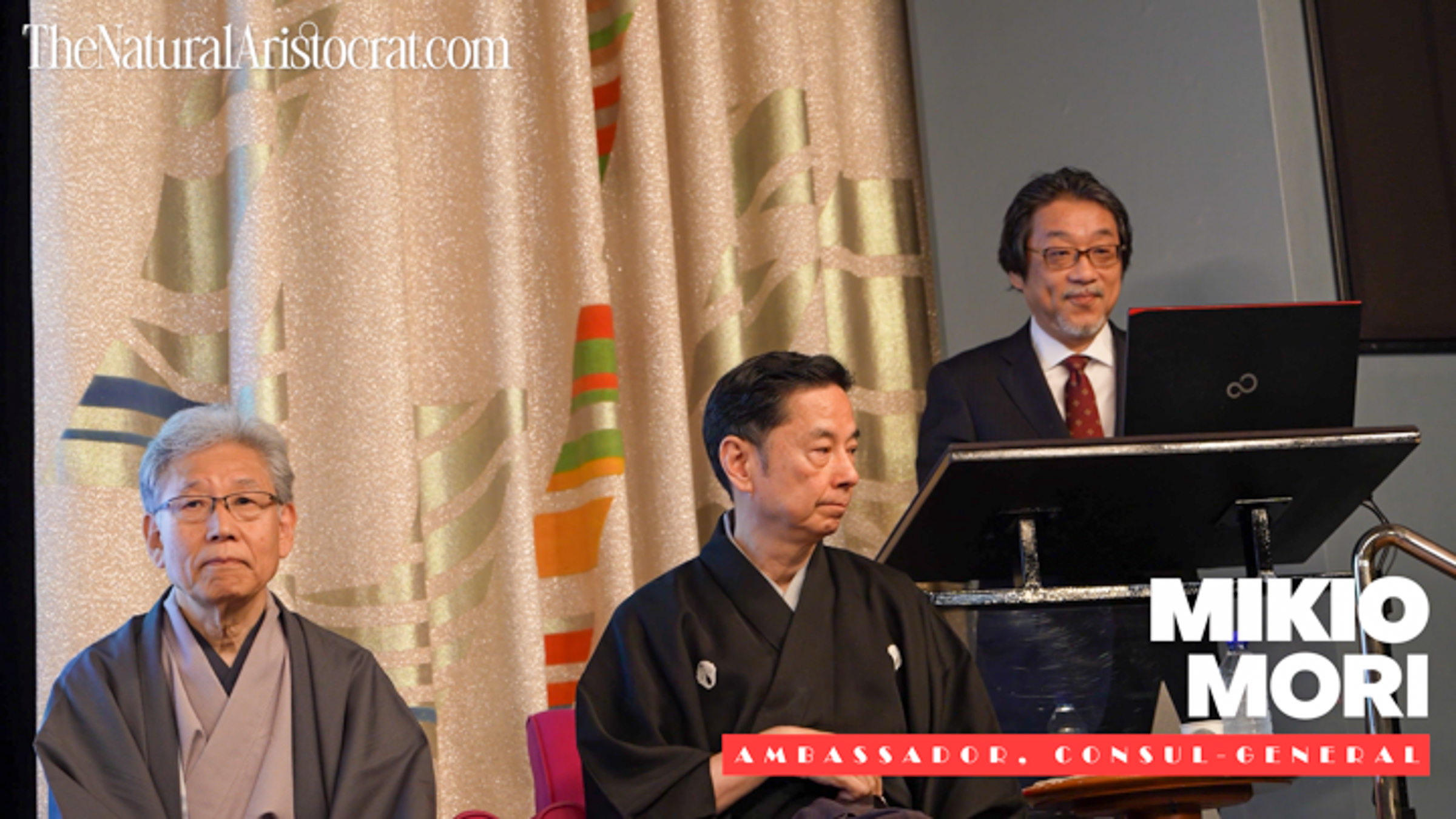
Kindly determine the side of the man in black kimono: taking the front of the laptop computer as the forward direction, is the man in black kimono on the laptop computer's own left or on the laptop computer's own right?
on the laptop computer's own left

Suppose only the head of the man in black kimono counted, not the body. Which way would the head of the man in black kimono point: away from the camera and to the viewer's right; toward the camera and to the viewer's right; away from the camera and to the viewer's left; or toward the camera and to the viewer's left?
toward the camera and to the viewer's right

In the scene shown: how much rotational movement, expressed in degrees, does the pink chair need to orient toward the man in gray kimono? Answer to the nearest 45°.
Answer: approximately 135° to its right

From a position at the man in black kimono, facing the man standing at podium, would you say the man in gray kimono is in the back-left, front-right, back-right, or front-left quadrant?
back-left

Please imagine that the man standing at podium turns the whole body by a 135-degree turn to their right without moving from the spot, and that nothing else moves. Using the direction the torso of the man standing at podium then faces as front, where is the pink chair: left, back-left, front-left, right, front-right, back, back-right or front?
front-left

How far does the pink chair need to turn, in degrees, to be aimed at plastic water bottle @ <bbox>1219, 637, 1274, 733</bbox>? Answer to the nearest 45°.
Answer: approximately 45° to its left

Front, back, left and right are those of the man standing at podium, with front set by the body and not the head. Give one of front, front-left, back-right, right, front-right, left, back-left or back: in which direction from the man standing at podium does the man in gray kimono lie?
right

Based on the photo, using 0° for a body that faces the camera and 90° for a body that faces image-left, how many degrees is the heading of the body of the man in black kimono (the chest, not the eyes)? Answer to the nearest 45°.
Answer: approximately 315°

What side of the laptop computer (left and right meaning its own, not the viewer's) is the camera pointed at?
back

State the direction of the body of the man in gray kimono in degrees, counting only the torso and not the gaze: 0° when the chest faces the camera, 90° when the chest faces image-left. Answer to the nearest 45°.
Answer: approximately 0°
